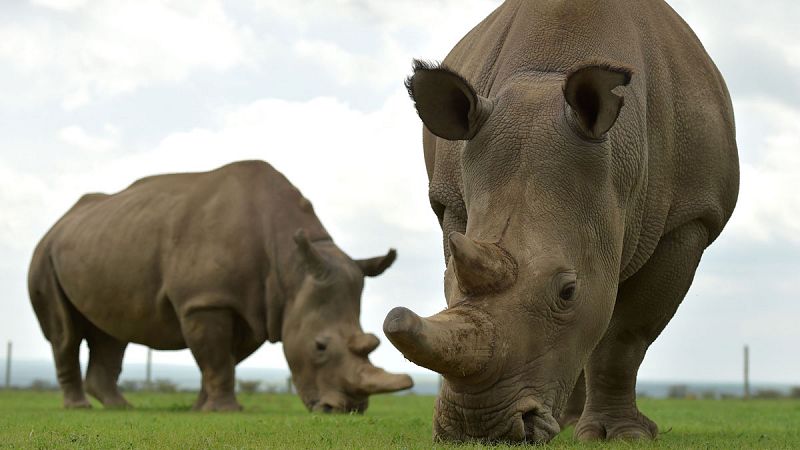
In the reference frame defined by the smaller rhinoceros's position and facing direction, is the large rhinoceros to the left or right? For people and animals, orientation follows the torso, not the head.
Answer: on its right

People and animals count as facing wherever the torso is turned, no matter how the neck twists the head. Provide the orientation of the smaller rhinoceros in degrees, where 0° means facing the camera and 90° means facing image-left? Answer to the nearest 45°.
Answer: approximately 270°
